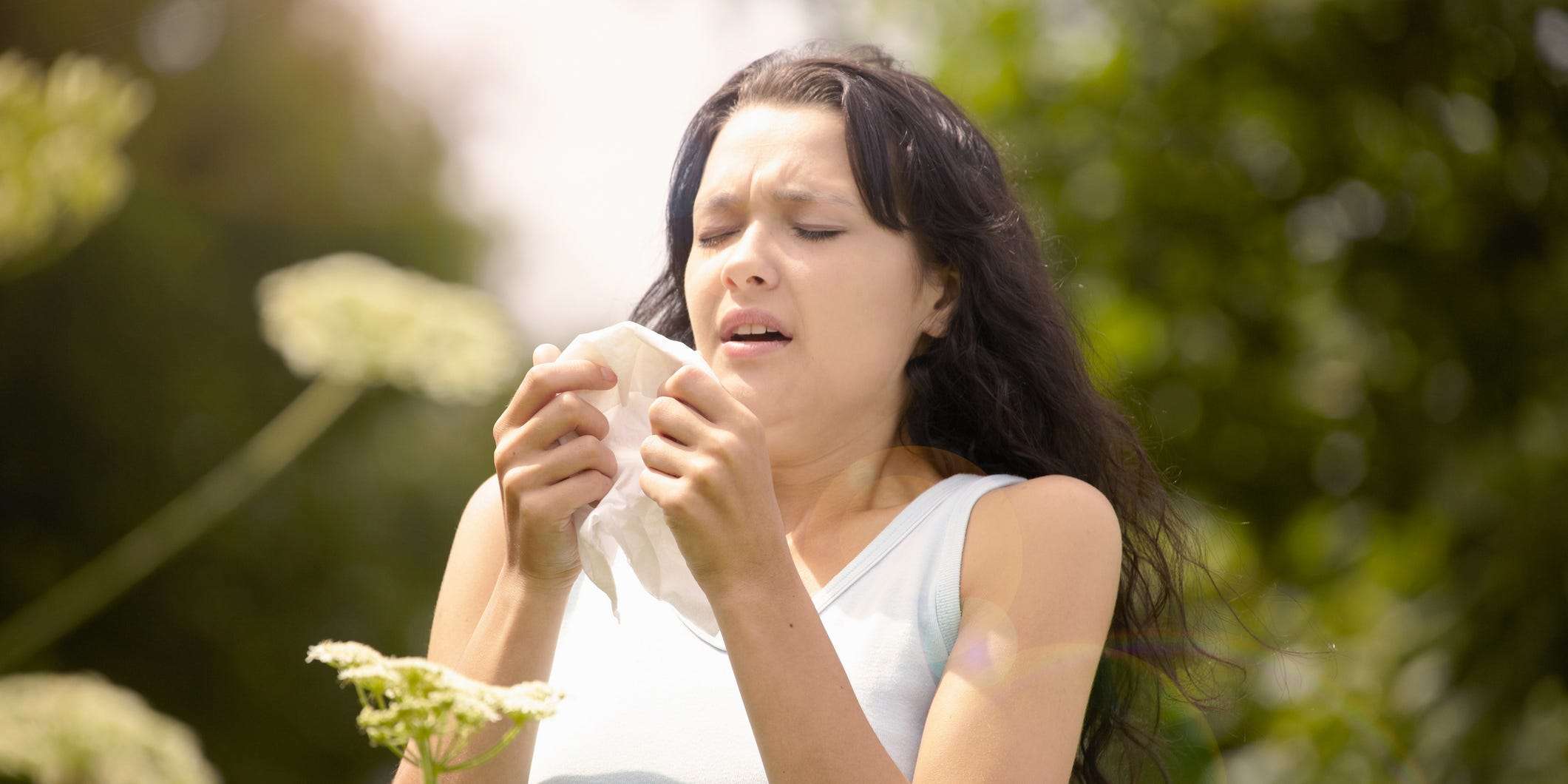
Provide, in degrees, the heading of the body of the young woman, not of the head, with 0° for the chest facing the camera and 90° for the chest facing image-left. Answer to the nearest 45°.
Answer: approximately 45°

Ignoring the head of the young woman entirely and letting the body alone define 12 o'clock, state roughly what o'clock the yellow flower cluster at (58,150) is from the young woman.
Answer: The yellow flower cluster is roughly at 2 o'clock from the young woman.

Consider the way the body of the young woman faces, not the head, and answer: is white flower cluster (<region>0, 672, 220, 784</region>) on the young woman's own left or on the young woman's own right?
on the young woman's own right

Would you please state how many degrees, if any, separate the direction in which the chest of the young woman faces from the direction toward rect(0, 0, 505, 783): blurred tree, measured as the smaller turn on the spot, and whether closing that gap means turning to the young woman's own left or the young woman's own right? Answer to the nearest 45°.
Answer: approximately 90° to the young woman's own right
